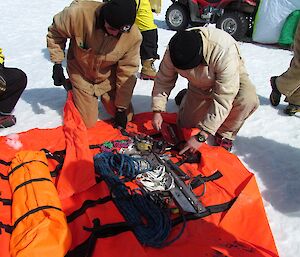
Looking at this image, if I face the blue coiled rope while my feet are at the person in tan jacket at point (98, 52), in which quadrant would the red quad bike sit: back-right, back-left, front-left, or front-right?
back-left

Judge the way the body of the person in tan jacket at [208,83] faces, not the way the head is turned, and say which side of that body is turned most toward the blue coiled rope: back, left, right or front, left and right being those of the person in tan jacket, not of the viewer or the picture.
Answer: front

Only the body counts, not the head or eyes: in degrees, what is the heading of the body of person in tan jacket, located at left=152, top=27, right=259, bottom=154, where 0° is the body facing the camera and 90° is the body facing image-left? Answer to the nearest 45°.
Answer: approximately 45°

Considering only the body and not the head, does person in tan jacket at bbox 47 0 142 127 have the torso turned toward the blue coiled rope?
yes

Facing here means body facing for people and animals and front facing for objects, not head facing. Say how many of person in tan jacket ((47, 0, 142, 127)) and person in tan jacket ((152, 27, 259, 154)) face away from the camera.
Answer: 0

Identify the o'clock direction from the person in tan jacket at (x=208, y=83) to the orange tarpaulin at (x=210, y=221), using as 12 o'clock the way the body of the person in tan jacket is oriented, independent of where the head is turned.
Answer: The orange tarpaulin is roughly at 10 o'clock from the person in tan jacket.

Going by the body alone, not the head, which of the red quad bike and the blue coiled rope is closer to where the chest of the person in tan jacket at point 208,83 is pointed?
the blue coiled rope

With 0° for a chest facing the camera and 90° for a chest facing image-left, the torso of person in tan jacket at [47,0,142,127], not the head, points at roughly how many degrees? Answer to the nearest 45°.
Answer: approximately 0°

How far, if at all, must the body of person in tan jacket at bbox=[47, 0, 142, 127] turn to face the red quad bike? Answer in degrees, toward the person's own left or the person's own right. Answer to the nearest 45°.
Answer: approximately 135° to the person's own left

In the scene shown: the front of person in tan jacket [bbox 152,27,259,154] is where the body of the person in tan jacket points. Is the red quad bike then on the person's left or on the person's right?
on the person's right

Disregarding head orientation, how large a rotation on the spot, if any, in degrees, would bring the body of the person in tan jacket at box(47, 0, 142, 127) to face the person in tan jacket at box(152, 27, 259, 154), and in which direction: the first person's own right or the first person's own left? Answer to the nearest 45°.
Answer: approximately 45° to the first person's own left
